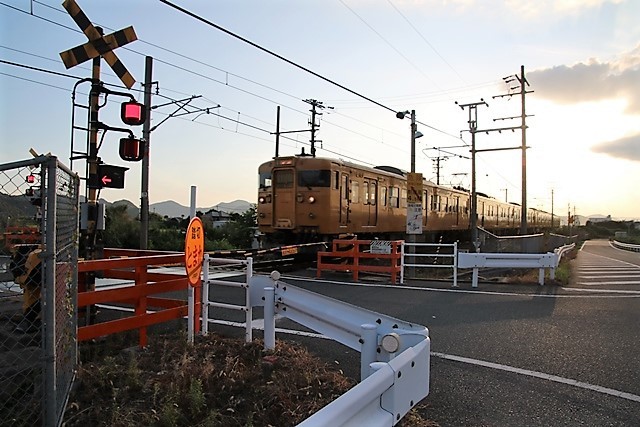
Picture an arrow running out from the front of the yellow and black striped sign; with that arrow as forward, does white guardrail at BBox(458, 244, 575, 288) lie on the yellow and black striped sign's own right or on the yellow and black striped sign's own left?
on the yellow and black striped sign's own left

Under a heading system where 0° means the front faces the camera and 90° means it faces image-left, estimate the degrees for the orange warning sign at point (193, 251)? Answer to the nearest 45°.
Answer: approximately 315°

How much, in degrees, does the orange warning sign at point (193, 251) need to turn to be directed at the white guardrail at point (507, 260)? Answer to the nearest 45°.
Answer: approximately 90° to its left

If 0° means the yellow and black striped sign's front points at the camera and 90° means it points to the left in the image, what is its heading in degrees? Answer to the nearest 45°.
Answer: approximately 315°

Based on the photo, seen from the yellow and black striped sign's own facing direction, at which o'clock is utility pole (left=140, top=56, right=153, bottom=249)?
The utility pole is roughly at 8 o'clock from the yellow and black striped sign.

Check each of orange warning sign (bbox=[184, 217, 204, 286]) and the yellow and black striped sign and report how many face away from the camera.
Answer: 0

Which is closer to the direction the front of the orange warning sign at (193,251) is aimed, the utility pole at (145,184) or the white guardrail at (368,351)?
the white guardrail

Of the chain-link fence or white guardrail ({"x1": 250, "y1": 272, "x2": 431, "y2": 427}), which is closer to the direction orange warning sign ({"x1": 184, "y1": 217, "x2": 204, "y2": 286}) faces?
the white guardrail
